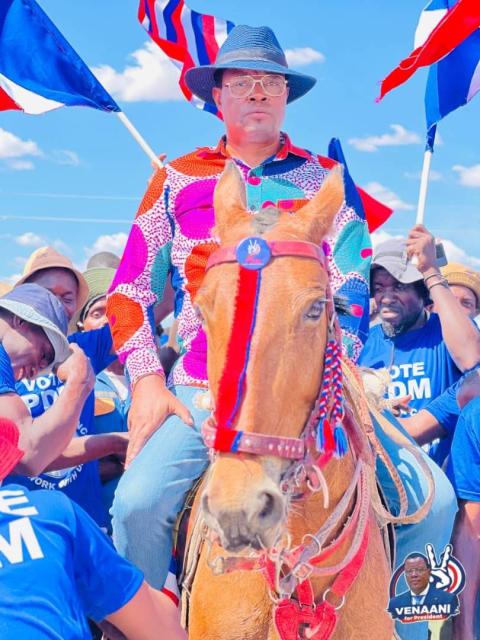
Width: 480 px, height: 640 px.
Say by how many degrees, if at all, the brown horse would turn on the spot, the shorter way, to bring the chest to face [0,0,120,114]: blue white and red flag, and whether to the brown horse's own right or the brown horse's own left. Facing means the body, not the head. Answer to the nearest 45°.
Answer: approximately 135° to the brown horse's own right

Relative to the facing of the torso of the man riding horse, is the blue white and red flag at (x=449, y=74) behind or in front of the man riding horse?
behind

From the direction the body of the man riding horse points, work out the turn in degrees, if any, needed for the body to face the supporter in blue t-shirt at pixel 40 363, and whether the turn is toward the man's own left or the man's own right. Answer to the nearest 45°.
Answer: approximately 135° to the man's own right

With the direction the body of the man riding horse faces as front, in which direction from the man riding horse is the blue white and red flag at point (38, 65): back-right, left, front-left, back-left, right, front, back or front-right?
back-right

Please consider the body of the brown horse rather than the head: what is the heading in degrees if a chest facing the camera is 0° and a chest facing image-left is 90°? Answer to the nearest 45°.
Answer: approximately 0°

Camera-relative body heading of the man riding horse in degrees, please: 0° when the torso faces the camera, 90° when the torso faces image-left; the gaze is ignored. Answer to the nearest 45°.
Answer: approximately 0°

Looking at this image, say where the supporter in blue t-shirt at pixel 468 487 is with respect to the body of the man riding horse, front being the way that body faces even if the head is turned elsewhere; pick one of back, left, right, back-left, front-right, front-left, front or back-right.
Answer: back-left

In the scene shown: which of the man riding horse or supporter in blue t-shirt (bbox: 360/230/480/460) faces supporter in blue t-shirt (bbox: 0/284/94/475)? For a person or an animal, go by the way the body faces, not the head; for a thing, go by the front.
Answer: supporter in blue t-shirt (bbox: 360/230/480/460)

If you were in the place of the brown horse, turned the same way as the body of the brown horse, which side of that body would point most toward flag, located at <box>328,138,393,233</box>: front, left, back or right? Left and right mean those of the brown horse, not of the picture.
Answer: back
